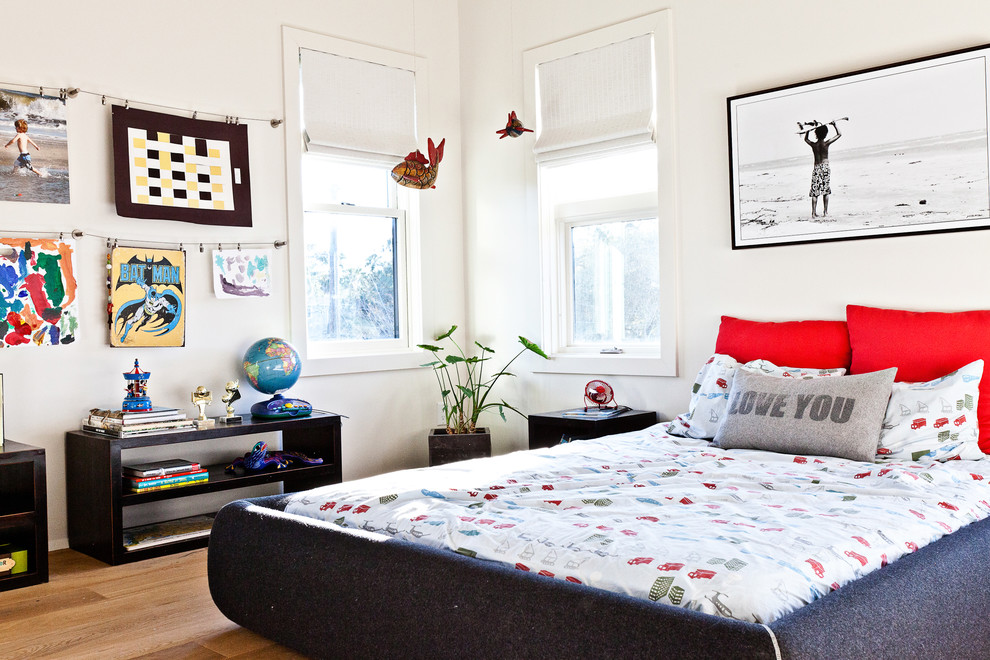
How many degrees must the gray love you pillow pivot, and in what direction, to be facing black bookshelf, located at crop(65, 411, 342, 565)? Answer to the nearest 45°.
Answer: approximately 45° to its right

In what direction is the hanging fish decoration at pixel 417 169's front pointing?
to the viewer's left

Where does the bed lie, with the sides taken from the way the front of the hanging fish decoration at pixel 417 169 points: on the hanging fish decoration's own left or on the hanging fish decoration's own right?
on the hanging fish decoration's own left

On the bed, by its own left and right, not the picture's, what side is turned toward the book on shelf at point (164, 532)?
right

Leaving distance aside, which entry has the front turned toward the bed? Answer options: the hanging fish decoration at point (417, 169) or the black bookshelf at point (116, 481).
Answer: the black bookshelf

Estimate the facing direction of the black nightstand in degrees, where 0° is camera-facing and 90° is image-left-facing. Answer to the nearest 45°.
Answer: approximately 45°

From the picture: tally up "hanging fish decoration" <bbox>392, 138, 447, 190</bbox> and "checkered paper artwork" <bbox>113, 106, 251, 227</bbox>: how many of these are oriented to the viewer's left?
1
